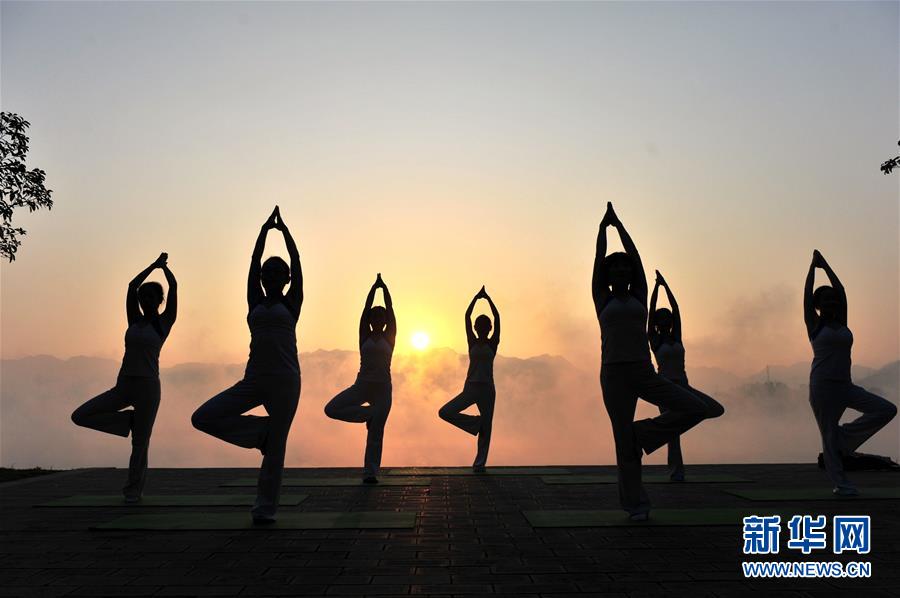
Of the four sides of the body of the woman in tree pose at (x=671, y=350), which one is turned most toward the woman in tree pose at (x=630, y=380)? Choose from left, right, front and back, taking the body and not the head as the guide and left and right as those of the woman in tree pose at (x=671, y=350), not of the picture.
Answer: front

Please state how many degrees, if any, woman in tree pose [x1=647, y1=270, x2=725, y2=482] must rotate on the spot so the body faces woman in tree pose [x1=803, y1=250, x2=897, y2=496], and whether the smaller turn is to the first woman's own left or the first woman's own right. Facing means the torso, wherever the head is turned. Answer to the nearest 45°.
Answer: approximately 45° to the first woman's own left

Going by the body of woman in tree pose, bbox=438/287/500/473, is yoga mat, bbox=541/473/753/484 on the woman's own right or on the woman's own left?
on the woman's own left

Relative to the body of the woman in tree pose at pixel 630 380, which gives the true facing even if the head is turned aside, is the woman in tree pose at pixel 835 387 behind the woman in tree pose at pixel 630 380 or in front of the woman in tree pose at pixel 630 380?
behind

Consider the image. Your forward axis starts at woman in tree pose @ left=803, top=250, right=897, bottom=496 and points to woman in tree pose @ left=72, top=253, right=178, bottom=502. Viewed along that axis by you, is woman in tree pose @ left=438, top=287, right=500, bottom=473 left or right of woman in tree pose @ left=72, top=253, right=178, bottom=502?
right

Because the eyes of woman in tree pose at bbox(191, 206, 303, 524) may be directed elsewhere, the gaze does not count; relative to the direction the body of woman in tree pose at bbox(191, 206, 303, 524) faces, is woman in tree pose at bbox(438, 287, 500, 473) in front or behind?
behind

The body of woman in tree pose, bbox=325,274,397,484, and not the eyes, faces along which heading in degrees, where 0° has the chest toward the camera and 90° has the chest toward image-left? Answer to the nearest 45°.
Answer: approximately 0°

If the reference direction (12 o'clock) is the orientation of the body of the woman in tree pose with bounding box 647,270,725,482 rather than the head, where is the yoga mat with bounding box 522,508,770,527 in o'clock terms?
The yoga mat is roughly at 12 o'clock from the woman in tree pose.

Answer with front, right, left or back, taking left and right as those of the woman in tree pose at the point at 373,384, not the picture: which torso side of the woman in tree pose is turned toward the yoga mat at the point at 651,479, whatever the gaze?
left

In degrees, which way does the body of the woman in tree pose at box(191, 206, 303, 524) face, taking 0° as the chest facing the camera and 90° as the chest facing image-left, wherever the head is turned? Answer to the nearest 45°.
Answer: approximately 0°
